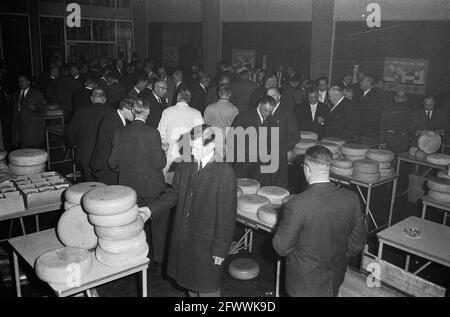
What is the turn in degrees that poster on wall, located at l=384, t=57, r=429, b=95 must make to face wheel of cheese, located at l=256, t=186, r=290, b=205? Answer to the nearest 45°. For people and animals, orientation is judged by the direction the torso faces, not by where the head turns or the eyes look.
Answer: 0° — it already faces it

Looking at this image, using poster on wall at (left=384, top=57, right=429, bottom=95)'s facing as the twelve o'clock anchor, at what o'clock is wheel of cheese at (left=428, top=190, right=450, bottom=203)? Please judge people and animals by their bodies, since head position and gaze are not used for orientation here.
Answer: The wheel of cheese is roughly at 12 o'clock from the poster on wall.

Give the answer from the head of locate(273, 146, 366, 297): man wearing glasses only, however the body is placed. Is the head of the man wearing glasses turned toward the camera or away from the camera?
away from the camera

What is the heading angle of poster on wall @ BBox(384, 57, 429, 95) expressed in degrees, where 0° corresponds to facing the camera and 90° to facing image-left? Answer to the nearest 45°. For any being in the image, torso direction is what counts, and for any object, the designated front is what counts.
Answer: approximately 0°

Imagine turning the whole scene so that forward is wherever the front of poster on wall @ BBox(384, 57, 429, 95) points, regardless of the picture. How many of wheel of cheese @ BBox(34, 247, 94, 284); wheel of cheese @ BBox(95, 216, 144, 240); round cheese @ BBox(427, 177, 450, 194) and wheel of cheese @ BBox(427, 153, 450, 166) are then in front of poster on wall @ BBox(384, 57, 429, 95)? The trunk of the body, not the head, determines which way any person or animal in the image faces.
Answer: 4

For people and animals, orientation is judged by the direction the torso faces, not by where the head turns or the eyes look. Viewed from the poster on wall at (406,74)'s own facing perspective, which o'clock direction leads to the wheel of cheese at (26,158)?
The wheel of cheese is roughly at 1 o'clock from the poster on wall.

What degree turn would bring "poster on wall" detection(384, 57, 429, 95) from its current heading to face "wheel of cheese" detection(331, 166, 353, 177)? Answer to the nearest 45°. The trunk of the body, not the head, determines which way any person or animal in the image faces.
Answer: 0° — it already faces it

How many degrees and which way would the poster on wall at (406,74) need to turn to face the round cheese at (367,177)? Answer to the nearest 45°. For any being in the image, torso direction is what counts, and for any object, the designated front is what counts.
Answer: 0° — it already faces it

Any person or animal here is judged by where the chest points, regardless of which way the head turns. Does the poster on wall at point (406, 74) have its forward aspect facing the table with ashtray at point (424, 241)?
yes
